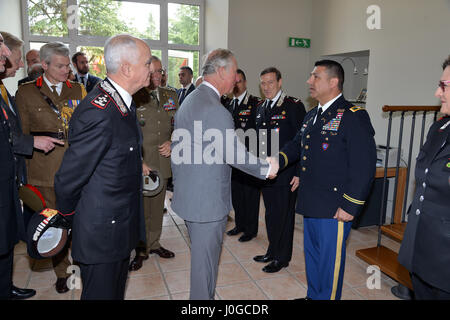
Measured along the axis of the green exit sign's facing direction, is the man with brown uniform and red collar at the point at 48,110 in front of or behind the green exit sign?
in front

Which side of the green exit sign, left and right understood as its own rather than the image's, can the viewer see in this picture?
front

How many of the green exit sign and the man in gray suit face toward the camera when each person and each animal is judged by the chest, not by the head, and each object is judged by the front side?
1

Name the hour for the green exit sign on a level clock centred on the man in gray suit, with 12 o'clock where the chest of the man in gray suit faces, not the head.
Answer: The green exit sign is roughly at 11 o'clock from the man in gray suit.

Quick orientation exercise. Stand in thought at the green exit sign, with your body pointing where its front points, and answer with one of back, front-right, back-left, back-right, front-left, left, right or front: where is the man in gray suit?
front

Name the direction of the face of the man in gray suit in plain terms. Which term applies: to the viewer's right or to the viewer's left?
to the viewer's right

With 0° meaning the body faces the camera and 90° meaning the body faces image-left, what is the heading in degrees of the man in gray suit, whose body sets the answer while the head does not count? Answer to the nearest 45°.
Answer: approximately 225°
